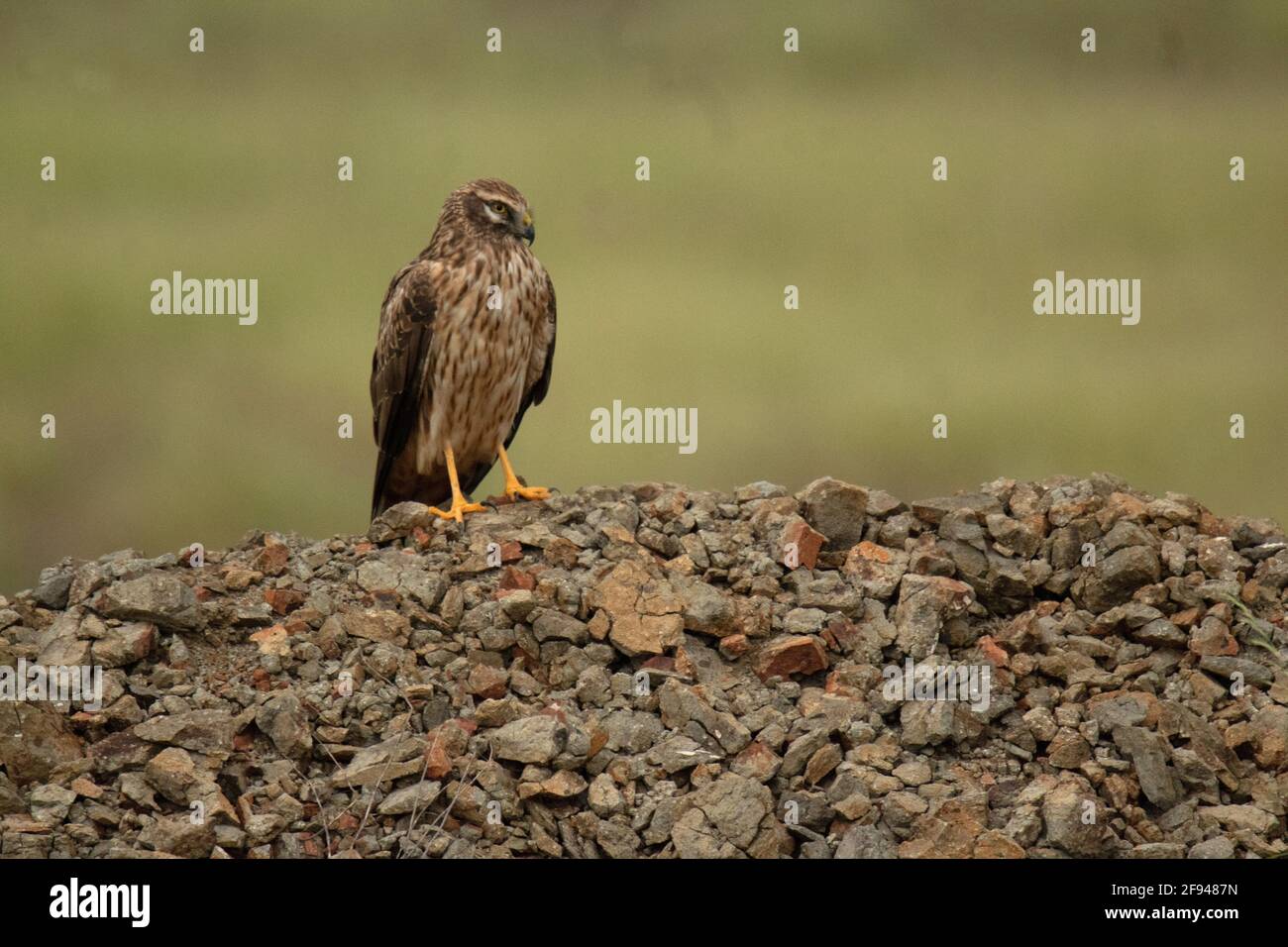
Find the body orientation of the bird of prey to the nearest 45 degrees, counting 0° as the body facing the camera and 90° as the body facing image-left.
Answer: approximately 315°

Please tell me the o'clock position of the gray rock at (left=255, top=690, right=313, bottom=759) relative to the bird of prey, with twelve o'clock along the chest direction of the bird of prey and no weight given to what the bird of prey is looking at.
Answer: The gray rock is roughly at 2 o'clock from the bird of prey.

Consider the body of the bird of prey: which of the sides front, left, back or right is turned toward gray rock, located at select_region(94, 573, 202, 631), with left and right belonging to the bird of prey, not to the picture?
right

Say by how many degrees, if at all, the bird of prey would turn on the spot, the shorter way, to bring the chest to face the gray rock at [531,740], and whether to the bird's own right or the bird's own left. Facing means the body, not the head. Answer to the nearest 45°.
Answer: approximately 45° to the bird's own right
